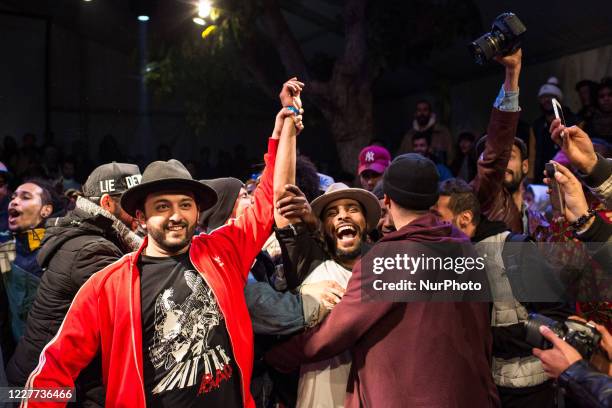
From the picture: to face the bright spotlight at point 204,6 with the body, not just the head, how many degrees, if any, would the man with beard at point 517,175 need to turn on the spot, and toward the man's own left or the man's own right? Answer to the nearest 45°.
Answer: approximately 90° to the man's own right

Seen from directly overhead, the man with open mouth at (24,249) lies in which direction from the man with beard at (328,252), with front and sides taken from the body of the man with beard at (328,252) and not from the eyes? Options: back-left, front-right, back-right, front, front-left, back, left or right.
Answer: back-right

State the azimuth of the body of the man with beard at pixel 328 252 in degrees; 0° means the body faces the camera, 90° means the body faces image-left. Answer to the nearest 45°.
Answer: approximately 0°

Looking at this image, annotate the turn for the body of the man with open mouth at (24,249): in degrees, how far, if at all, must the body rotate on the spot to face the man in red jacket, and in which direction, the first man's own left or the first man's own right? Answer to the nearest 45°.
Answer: approximately 45° to the first man's own left

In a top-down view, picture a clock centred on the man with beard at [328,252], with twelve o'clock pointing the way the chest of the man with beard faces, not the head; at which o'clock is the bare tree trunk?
The bare tree trunk is roughly at 6 o'clock from the man with beard.

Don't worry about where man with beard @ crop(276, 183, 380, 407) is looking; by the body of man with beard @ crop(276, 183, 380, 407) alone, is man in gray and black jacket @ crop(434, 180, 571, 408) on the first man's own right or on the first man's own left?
on the first man's own left

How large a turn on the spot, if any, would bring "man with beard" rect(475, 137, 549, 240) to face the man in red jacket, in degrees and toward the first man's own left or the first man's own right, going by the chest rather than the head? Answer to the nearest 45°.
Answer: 0° — they already face them

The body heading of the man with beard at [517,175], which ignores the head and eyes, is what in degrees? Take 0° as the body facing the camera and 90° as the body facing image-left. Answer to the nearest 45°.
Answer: approximately 45°

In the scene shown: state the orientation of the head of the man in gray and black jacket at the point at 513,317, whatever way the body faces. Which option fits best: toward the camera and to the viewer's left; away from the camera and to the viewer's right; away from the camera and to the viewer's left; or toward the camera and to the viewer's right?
toward the camera and to the viewer's left

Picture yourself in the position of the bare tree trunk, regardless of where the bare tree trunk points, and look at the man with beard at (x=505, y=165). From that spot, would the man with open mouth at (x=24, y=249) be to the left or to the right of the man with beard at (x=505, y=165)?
right

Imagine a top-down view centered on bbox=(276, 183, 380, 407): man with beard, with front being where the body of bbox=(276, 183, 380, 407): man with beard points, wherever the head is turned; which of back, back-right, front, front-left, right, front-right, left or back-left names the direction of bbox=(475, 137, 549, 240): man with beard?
back-left

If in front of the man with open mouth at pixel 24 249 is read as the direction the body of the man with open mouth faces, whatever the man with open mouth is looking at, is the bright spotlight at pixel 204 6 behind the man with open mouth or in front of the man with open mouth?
behind

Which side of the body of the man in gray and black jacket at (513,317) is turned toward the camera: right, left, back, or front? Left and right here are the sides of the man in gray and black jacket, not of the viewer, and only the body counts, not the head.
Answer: left
